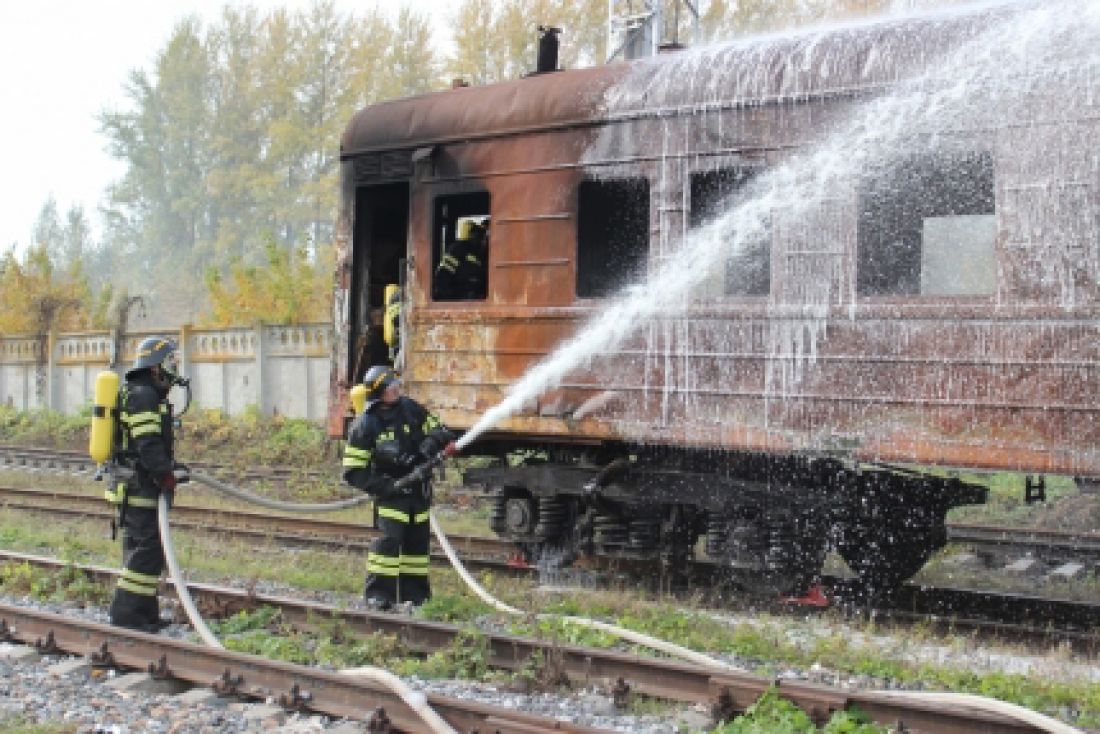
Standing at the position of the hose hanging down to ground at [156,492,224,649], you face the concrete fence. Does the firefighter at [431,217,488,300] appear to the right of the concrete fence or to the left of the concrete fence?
right

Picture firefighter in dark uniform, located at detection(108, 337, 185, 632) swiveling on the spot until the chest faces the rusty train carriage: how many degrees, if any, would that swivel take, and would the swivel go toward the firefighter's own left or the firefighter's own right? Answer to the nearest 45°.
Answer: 0° — they already face it

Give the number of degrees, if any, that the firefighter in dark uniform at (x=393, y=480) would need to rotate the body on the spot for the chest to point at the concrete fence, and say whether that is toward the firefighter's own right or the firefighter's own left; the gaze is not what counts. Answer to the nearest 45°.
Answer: approximately 135° to the firefighter's own left

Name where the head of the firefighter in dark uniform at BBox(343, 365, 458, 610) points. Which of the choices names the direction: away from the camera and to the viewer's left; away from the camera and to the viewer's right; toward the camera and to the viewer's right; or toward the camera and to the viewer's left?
toward the camera and to the viewer's right

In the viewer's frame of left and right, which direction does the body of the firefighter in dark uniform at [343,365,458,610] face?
facing the viewer and to the right of the viewer

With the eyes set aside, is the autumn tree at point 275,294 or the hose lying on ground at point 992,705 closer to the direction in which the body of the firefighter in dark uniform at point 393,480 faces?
the hose lying on ground

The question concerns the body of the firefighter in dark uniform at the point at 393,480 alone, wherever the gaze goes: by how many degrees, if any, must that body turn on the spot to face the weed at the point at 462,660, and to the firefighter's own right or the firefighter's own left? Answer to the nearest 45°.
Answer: approximately 45° to the firefighter's own right

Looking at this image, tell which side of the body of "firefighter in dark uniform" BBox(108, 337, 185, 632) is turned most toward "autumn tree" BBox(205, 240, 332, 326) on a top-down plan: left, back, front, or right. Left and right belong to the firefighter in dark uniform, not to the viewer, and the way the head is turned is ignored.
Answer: left

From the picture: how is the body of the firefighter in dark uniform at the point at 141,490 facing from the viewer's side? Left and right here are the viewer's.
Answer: facing to the right of the viewer

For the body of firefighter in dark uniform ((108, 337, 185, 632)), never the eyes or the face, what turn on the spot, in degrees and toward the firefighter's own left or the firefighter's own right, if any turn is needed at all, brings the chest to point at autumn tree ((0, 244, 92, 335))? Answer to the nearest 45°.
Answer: approximately 90° to the firefighter's own left

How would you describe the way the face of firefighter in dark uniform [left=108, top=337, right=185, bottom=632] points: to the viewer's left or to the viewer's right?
to the viewer's right

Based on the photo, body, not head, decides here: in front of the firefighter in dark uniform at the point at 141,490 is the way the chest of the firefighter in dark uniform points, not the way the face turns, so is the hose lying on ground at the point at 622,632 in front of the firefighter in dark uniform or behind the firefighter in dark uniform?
in front
